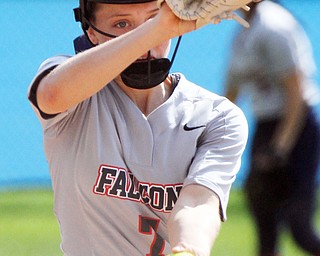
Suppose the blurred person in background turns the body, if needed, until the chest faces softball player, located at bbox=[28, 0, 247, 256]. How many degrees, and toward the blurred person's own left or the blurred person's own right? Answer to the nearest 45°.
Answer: approximately 45° to the blurred person's own left

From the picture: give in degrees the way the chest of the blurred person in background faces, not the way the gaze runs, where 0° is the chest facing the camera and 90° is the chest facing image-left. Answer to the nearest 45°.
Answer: approximately 45°

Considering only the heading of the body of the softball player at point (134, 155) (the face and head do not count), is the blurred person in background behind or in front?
behind
